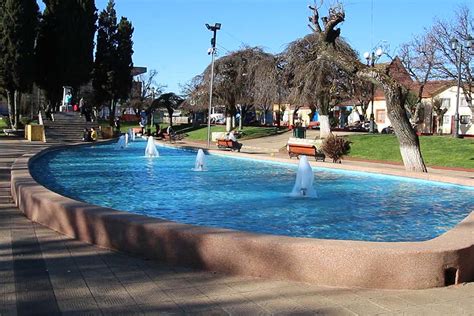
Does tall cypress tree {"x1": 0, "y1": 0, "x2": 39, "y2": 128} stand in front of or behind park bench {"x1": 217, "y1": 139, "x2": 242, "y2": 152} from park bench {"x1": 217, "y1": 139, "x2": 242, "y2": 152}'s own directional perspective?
behind

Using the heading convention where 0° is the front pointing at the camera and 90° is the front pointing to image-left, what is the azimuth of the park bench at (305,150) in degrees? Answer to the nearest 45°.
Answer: approximately 315°

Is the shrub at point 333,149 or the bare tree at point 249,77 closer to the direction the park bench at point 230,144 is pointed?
the shrub

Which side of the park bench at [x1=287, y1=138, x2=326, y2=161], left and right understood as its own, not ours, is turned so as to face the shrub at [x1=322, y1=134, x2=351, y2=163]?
left

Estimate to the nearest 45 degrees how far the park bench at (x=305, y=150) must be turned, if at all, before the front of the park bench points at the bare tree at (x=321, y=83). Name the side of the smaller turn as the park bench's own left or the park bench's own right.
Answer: approximately 135° to the park bench's own left

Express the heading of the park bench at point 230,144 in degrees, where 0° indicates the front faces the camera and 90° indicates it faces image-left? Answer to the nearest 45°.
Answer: approximately 315°

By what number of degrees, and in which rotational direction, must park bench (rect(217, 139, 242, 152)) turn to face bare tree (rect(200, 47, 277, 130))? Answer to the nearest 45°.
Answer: approximately 135° to its left

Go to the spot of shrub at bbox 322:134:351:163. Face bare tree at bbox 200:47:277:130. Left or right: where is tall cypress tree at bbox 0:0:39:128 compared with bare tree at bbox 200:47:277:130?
left
